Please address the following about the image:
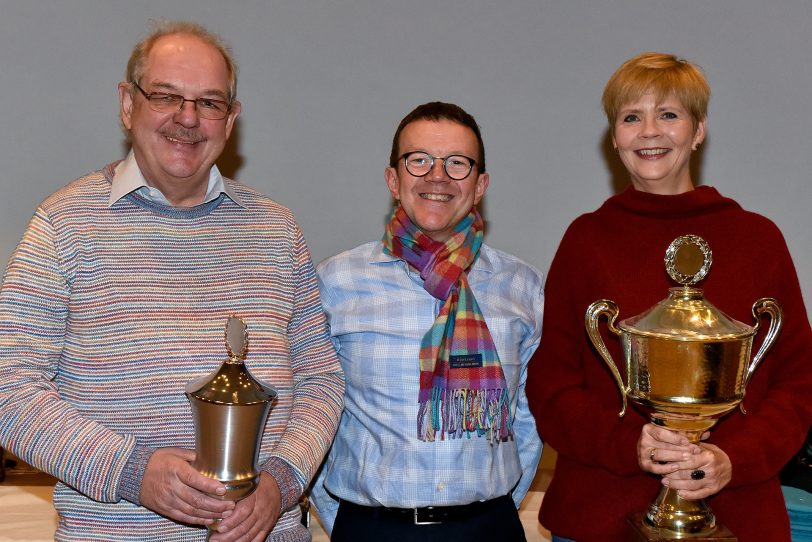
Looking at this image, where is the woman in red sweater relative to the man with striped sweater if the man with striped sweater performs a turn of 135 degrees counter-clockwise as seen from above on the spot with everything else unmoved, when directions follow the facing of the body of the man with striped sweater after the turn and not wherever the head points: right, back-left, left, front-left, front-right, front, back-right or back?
front-right

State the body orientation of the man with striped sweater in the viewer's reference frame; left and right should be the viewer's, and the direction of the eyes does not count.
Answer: facing the viewer
